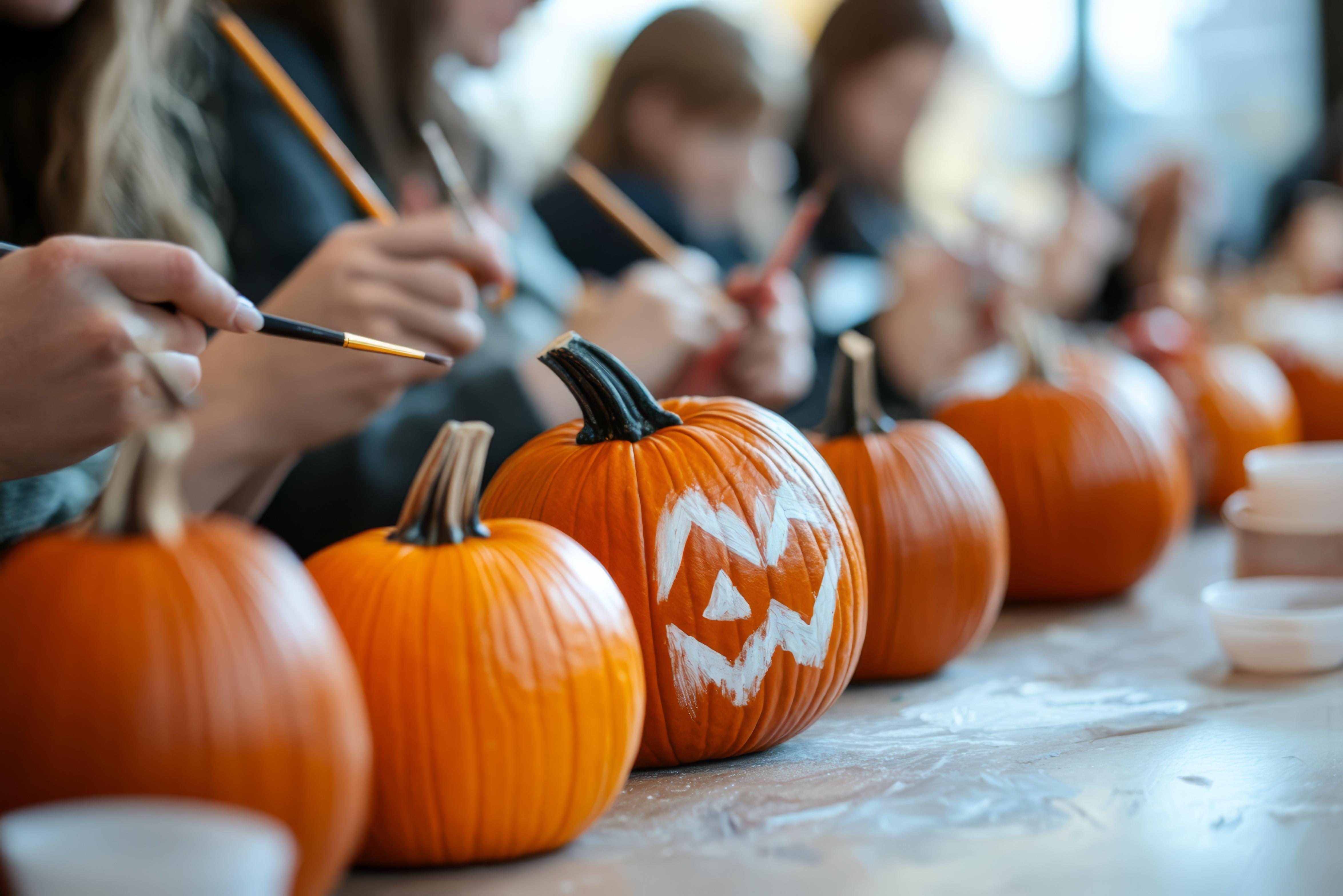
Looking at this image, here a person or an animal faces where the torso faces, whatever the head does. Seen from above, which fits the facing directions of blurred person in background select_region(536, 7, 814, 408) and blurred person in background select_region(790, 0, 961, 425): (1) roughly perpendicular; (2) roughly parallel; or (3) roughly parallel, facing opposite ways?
roughly parallel

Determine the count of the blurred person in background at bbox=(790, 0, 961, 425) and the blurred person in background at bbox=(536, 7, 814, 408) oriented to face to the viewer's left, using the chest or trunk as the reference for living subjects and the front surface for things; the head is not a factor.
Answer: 0

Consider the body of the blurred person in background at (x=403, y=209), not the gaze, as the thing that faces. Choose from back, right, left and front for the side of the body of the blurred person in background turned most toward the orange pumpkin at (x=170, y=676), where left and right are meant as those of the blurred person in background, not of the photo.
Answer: right

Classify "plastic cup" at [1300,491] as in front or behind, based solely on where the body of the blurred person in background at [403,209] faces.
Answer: in front

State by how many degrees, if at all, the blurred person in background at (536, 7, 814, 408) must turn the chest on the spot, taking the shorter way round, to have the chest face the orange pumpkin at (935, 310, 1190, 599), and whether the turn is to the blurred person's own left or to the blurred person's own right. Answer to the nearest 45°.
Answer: approximately 45° to the blurred person's own left

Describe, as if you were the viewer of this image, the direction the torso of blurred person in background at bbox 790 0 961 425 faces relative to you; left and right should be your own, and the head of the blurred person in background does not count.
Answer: facing the viewer and to the right of the viewer

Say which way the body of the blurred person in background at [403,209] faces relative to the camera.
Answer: to the viewer's right

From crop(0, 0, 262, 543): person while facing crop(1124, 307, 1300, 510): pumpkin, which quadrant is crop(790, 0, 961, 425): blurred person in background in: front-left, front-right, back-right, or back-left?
front-left

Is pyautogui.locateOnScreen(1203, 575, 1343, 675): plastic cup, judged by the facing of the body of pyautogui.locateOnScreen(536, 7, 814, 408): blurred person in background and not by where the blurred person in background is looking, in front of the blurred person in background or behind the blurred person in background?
in front
